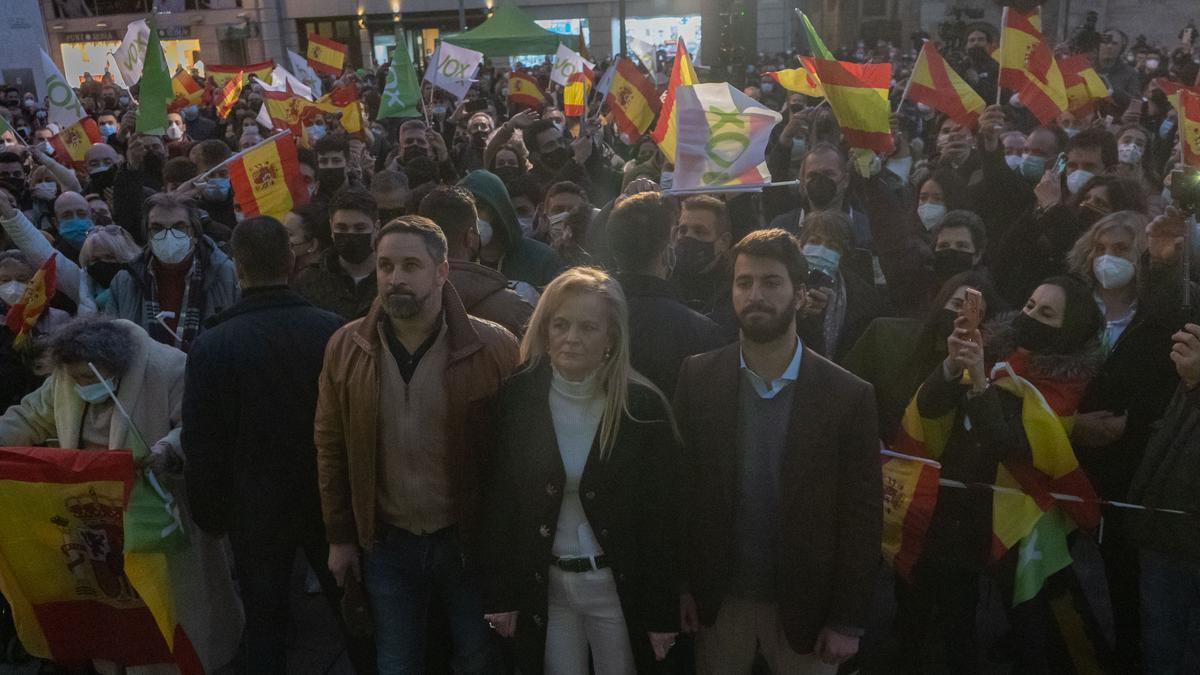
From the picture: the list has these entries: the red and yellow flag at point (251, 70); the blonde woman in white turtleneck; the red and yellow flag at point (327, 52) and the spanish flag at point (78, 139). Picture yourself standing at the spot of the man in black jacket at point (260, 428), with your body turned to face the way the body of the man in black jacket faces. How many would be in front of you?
3

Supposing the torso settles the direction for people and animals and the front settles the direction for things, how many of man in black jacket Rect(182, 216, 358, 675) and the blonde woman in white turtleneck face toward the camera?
1

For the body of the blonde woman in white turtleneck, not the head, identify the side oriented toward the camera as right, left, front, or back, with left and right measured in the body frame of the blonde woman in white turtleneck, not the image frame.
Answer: front

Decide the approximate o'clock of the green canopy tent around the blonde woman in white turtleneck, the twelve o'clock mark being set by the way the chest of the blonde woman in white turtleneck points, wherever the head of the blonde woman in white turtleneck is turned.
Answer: The green canopy tent is roughly at 6 o'clock from the blonde woman in white turtleneck.

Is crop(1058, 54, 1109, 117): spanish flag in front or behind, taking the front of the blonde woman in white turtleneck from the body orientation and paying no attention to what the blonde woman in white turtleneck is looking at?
behind

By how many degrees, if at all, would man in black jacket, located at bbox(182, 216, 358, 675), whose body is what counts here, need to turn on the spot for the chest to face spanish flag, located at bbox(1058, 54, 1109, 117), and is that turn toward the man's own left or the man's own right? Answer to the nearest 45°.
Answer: approximately 45° to the man's own right

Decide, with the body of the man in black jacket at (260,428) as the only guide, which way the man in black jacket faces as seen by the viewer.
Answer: away from the camera

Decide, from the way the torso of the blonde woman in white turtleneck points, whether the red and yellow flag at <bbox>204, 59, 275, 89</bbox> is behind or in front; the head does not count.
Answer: behind

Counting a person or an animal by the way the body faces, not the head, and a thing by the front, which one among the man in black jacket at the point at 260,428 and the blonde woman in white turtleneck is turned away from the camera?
the man in black jacket

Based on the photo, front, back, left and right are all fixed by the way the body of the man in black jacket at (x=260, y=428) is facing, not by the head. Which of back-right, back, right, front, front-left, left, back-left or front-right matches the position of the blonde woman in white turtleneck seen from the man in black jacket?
back-right

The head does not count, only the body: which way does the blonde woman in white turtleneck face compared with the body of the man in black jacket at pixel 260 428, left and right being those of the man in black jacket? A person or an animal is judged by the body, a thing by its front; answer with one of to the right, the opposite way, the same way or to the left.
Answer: the opposite way

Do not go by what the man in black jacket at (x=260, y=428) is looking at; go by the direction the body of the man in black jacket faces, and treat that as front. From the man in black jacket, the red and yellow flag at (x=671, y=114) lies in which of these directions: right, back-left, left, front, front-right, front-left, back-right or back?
front-right

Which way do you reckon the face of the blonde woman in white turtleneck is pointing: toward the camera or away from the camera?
toward the camera

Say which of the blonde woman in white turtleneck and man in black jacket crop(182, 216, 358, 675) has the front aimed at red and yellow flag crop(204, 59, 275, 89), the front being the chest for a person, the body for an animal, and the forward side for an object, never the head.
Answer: the man in black jacket

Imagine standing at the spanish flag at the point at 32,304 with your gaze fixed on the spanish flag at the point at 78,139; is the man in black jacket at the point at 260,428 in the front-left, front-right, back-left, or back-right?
back-right

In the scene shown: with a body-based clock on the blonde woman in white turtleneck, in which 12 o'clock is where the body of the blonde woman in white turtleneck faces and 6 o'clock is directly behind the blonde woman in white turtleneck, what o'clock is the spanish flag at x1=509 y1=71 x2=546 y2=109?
The spanish flag is roughly at 6 o'clock from the blonde woman in white turtleneck.

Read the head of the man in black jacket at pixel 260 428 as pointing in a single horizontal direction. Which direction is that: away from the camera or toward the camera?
away from the camera

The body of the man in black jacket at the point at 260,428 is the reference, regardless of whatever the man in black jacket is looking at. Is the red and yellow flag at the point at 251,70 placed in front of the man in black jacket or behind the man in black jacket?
in front
